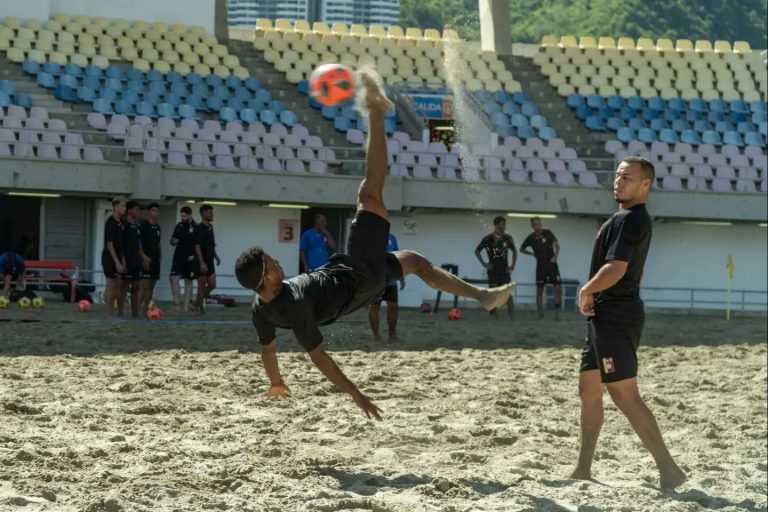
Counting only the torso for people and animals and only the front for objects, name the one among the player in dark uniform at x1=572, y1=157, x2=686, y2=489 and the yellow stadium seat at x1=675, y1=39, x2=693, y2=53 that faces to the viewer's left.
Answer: the player in dark uniform

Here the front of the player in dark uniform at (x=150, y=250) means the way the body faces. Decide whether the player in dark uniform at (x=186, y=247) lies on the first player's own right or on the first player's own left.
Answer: on the first player's own left

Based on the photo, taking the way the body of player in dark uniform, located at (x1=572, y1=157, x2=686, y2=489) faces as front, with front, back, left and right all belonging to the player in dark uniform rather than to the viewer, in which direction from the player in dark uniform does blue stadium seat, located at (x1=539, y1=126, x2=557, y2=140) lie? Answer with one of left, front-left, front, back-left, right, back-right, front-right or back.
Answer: right

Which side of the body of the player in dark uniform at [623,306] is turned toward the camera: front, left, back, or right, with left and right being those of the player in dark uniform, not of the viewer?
left

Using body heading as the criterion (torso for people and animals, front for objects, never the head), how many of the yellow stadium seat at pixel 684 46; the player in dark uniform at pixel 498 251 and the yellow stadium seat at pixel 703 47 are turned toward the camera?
3

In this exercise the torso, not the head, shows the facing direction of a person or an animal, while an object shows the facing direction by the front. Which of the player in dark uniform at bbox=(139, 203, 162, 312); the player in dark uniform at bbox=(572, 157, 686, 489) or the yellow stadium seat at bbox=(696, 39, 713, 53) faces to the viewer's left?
the player in dark uniform at bbox=(572, 157, 686, 489)

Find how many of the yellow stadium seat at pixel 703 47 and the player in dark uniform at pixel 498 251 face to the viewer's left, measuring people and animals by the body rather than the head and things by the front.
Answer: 0

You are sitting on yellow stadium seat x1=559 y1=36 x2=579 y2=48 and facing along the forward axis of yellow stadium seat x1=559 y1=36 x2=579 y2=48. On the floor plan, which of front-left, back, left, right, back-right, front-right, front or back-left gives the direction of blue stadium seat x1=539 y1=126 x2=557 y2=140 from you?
front

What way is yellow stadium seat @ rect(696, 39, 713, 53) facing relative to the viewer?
toward the camera

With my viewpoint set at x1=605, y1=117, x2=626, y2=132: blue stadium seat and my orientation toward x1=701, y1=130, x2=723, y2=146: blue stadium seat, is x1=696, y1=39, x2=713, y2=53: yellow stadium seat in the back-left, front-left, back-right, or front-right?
front-left

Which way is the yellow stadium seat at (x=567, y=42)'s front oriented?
toward the camera

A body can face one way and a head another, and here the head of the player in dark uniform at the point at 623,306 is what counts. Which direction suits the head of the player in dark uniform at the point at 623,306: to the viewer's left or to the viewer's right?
to the viewer's left

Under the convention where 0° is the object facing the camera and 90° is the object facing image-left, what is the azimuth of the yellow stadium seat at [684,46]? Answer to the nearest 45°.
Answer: approximately 0°

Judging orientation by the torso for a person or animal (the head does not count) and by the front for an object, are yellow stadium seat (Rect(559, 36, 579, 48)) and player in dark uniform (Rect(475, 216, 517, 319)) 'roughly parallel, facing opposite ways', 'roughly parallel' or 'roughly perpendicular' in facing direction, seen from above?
roughly parallel

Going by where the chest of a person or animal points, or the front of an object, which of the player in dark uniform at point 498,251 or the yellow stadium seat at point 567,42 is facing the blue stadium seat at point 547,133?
the yellow stadium seat
